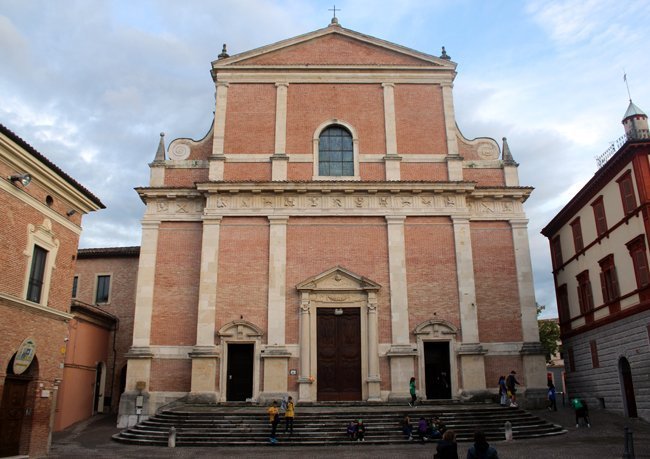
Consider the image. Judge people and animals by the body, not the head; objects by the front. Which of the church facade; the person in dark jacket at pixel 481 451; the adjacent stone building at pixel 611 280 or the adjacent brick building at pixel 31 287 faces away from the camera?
the person in dark jacket

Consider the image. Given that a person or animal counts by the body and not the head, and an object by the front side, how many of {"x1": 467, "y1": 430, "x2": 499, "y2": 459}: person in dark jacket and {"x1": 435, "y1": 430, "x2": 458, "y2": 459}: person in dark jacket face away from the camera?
2

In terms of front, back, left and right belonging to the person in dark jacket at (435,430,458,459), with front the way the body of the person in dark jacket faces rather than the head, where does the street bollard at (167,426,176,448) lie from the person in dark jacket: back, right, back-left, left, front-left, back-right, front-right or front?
front-left

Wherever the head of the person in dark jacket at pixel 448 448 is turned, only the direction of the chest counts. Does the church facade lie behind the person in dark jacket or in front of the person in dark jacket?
in front

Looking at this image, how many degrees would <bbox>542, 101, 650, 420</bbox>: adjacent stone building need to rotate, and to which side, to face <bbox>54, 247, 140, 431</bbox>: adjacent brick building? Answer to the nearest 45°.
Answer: approximately 45° to its right

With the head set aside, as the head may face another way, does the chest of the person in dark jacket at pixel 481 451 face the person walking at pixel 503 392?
yes

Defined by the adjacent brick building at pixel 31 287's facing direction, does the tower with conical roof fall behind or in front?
in front

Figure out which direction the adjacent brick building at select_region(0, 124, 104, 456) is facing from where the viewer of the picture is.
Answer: facing the viewer and to the right of the viewer

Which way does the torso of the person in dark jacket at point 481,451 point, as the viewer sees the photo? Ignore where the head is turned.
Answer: away from the camera

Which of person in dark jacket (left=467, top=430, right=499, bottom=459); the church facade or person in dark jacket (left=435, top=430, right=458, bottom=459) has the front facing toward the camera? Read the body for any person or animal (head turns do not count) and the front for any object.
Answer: the church facade

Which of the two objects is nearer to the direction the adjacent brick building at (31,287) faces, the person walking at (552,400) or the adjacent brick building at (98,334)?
the person walking

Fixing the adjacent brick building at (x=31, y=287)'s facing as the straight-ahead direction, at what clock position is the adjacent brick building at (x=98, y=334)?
the adjacent brick building at (x=98, y=334) is roughly at 8 o'clock from the adjacent brick building at (x=31, y=287).

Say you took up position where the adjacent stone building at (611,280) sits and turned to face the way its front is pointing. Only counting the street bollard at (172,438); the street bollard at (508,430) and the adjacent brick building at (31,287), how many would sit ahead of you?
3

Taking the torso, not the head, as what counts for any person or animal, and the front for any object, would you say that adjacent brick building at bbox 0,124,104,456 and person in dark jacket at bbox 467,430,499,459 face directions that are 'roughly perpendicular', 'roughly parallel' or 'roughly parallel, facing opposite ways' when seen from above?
roughly perpendicular

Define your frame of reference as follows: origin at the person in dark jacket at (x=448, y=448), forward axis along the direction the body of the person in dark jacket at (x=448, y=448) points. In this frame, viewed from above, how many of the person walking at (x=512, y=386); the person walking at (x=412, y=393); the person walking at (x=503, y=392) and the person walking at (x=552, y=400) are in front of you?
4

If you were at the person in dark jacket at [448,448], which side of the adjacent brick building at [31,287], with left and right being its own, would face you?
front

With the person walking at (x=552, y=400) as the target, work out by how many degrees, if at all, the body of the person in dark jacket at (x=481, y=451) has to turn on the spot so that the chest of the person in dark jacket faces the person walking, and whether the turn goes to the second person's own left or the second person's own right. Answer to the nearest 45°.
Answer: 0° — they already face them

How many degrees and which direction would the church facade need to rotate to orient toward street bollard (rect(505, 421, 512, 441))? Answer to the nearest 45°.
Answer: approximately 45° to its left

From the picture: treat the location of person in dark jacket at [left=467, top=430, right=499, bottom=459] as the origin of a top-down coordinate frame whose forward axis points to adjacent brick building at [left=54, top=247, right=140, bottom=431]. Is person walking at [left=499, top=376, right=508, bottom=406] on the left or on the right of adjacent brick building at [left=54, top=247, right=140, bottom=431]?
right
